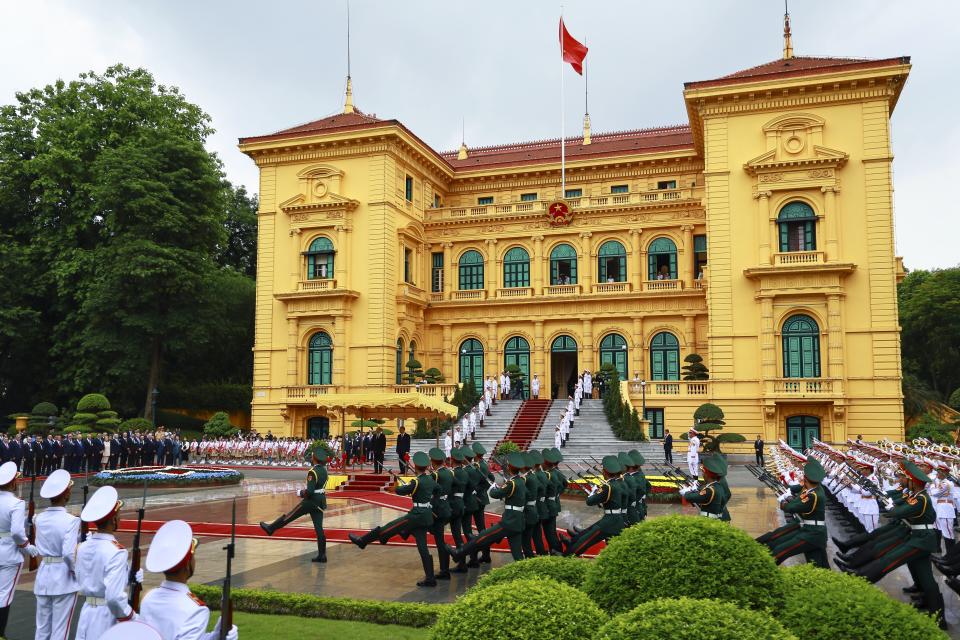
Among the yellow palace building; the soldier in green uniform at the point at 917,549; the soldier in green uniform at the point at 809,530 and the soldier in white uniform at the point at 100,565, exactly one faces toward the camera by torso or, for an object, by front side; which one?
the yellow palace building

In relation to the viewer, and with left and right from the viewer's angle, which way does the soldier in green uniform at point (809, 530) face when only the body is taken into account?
facing to the left of the viewer

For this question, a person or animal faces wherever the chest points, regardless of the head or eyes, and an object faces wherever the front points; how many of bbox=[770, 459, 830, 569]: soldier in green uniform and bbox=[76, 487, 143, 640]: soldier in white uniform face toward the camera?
0

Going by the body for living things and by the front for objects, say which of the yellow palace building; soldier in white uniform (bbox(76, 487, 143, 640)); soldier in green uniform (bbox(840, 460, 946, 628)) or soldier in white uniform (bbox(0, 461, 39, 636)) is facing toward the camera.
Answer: the yellow palace building

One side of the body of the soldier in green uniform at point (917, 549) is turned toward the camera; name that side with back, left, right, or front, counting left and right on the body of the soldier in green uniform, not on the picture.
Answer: left

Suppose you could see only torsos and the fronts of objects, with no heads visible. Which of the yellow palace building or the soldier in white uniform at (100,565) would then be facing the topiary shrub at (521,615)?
the yellow palace building

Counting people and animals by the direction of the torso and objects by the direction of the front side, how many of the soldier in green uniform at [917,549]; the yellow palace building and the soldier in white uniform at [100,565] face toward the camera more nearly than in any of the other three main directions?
1

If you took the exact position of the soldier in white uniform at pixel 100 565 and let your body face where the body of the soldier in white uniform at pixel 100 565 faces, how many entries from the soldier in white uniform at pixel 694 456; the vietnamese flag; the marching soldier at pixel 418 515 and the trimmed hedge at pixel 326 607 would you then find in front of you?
4

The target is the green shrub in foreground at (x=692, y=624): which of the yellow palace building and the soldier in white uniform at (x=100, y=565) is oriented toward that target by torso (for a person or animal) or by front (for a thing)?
the yellow palace building

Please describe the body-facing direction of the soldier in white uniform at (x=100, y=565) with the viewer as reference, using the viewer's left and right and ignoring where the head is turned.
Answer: facing away from the viewer and to the right of the viewer

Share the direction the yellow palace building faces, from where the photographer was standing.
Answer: facing the viewer

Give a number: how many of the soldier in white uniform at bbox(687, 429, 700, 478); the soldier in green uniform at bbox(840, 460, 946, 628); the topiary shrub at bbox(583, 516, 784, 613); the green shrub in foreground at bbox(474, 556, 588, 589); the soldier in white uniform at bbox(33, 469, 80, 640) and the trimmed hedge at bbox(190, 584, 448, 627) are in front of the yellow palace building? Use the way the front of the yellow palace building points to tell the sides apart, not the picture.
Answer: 6

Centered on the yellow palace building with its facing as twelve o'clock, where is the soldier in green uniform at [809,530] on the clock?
The soldier in green uniform is roughly at 12 o'clock from the yellow palace building.

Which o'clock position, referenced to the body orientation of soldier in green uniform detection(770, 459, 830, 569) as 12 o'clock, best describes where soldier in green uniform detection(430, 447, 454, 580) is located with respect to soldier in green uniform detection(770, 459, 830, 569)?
soldier in green uniform detection(430, 447, 454, 580) is roughly at 12 o'clock from soldier in green uniform detection(770, 459, 830, 569).
